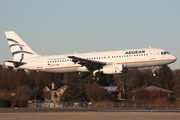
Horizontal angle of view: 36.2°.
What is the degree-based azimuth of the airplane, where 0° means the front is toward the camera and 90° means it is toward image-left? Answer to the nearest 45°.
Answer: approximately 270°
